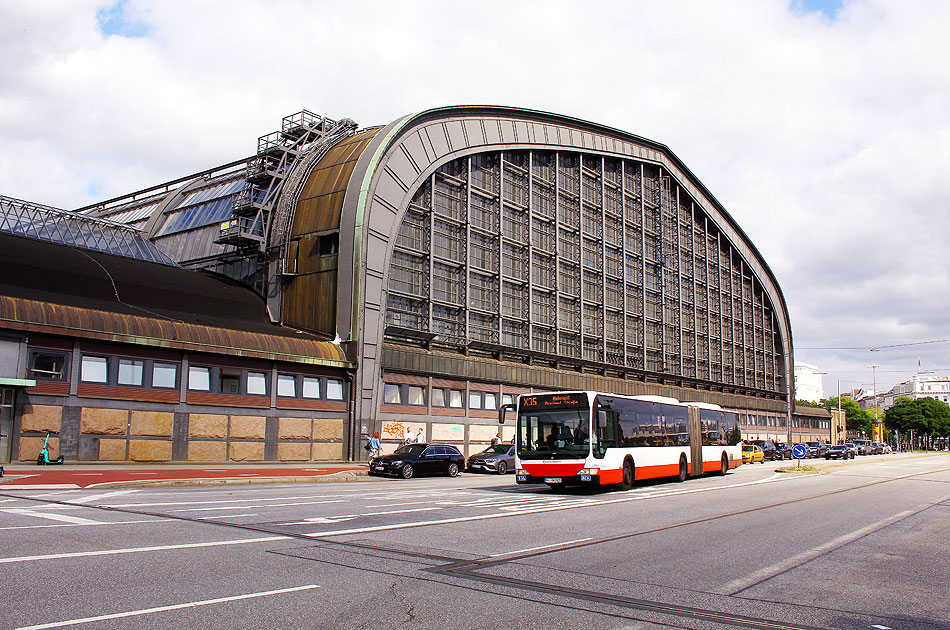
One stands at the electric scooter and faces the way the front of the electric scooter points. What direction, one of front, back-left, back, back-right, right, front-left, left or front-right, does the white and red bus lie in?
back-left

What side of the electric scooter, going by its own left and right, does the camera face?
left

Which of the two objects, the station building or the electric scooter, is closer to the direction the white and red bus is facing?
the electric scooter

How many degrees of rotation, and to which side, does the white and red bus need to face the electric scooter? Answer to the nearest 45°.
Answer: approximately 45° to its right

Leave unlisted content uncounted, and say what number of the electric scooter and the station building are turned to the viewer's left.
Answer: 1

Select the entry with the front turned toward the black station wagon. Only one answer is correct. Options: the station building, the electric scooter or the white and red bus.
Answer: the station building

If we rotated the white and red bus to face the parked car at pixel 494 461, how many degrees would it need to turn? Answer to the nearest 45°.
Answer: approximately 135° to its right
